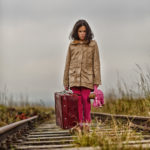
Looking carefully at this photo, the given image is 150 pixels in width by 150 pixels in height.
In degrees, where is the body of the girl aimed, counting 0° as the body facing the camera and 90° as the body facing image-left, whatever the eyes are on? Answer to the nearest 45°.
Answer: approximately 0°
